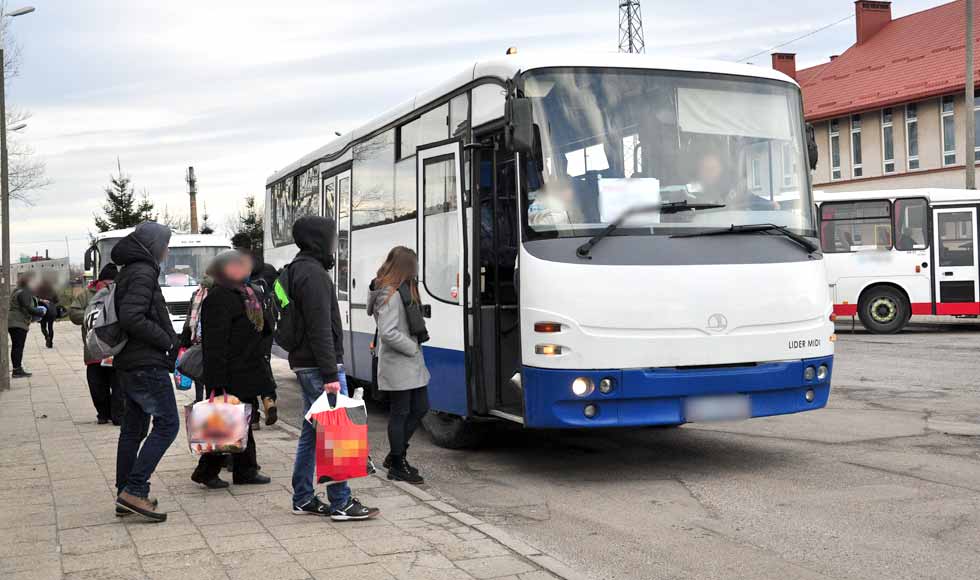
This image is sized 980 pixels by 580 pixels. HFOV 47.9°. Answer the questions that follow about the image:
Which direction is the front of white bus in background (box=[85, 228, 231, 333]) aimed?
toward the camera

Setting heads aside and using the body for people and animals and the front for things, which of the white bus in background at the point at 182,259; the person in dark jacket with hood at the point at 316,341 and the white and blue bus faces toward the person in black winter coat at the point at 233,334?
the white bus in background

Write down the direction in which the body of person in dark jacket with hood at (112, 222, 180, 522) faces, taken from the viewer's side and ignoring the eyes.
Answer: to the viewer's right

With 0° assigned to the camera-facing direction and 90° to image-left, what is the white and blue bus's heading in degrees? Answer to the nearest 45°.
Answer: approximately 315°

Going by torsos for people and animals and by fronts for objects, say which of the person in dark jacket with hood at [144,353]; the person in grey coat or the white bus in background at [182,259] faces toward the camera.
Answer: the white bus in background

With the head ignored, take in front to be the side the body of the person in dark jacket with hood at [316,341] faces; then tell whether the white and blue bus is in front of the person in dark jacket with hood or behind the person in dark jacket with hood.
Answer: in front

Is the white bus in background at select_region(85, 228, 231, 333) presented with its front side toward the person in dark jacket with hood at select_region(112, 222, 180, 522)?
yes
